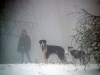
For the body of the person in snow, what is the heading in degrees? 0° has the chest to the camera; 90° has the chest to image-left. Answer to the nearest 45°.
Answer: approximately 0°

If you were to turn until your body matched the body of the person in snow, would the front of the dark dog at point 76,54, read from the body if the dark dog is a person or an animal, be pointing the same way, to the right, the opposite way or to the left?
to the right

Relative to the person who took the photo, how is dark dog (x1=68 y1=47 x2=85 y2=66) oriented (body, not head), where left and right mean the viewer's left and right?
facing to the left of the viewer

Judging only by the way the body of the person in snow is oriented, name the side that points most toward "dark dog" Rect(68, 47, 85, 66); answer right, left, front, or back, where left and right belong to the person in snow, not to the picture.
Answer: left

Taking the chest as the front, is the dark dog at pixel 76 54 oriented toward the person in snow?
yes

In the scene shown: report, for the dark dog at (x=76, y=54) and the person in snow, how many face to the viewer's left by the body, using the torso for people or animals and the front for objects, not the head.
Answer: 1
